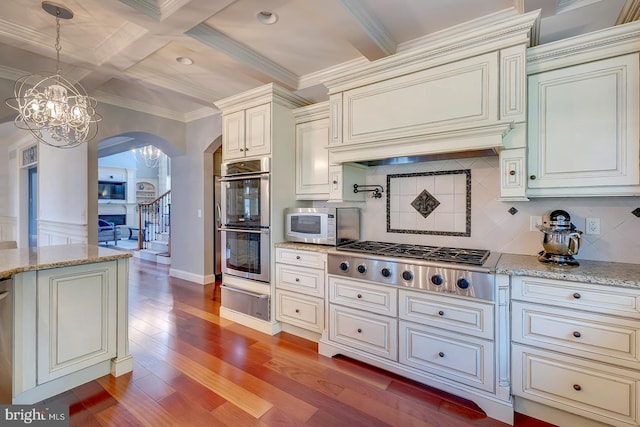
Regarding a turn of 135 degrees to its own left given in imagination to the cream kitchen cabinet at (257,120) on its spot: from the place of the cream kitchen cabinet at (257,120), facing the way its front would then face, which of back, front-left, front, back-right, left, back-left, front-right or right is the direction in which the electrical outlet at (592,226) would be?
front-right

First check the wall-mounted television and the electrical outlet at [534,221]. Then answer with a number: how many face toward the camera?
2

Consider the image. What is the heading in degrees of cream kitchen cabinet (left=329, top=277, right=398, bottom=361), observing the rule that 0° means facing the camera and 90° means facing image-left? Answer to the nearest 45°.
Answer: approximately 45°

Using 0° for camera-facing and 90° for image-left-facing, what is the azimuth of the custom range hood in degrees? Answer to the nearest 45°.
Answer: approximately 45°

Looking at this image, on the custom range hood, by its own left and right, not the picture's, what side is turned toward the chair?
right

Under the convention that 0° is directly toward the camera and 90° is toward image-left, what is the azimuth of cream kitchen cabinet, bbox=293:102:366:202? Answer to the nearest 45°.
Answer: approximately 45°

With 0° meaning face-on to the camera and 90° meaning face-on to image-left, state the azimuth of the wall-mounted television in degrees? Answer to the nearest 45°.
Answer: approximately 0°

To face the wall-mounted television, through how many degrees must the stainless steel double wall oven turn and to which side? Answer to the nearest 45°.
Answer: approximately 90° to its right
